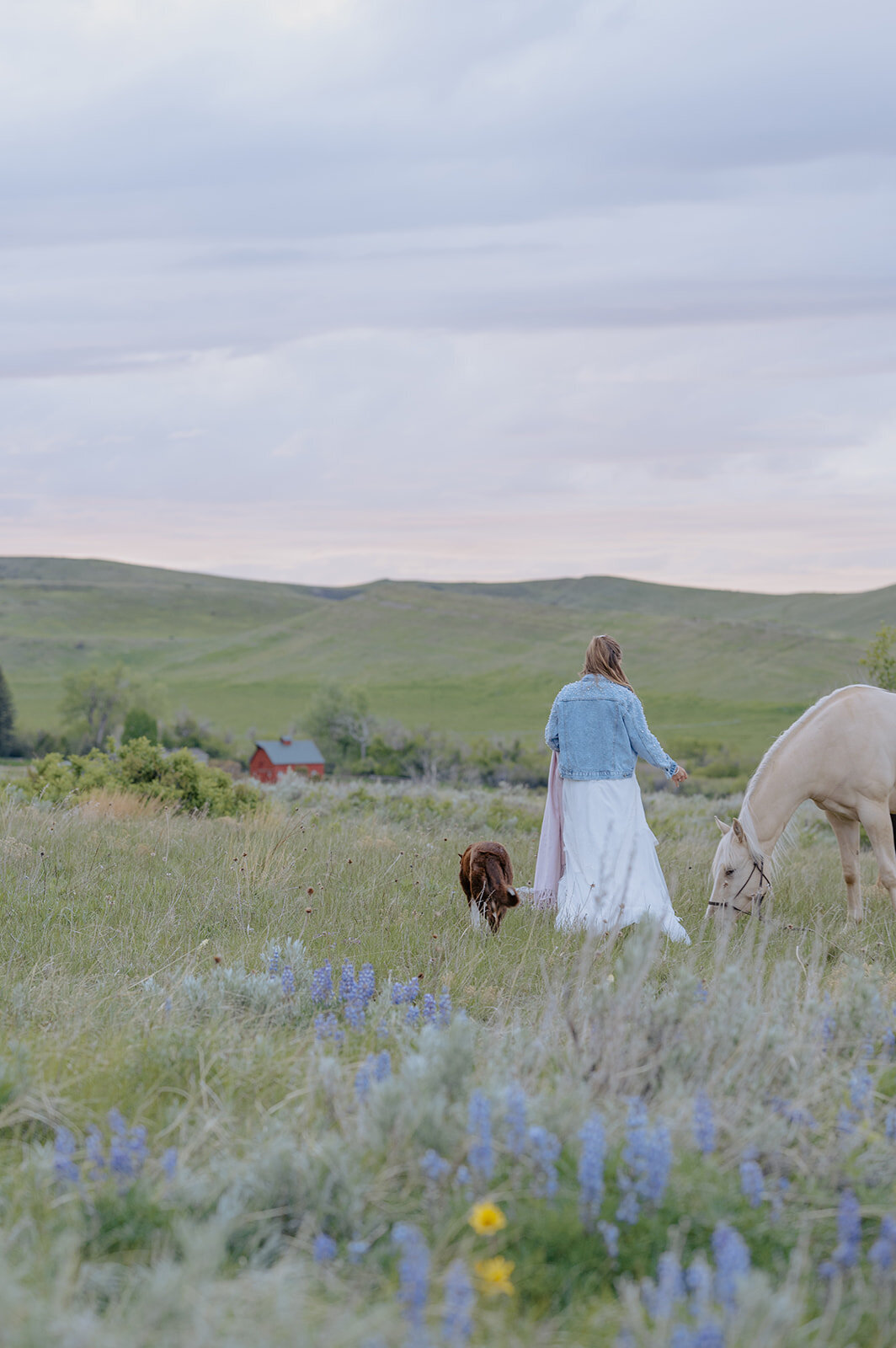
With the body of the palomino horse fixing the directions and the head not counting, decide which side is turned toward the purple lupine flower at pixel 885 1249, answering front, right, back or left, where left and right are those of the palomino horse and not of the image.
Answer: left

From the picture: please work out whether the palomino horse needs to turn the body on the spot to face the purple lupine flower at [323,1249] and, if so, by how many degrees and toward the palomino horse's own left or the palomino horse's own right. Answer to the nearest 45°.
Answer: approximately 90° to the palomino horse's own left

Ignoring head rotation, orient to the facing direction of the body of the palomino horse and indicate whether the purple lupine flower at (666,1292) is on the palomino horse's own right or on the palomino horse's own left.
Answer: on the palomino horse's own left

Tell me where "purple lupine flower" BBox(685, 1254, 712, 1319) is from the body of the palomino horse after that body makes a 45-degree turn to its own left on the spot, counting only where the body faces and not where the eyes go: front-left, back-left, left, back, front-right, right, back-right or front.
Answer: front-left

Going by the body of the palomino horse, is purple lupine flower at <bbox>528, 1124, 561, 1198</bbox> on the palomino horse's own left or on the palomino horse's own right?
on the palomino horse's own left

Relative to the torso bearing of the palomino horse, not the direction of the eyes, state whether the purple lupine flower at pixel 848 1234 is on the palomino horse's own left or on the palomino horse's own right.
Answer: on the palomino horse's own left

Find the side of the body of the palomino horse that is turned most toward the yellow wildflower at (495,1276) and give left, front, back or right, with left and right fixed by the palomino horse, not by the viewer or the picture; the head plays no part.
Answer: left

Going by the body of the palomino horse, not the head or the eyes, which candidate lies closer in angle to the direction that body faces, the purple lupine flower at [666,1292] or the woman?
the woman

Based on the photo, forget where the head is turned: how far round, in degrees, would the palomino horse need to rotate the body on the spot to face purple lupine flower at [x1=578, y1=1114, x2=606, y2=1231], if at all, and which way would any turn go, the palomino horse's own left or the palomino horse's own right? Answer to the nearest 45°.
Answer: approximately 90° to the palomino horse's own left

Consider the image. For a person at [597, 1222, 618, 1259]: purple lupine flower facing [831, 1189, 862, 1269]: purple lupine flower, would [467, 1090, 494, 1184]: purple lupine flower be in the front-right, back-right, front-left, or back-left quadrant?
back-left

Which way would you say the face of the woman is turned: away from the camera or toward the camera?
away from the camera

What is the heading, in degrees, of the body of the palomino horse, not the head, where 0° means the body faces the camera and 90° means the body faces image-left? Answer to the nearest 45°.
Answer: approximately 90°

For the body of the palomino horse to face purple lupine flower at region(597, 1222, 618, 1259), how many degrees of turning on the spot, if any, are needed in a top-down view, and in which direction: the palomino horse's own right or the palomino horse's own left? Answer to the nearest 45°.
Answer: approximately 90° to the palomino horse's own left
